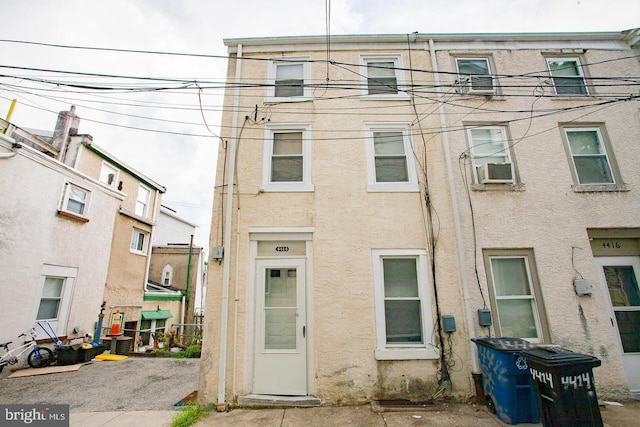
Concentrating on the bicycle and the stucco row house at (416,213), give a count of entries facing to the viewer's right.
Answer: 1

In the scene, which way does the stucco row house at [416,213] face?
toward the camera

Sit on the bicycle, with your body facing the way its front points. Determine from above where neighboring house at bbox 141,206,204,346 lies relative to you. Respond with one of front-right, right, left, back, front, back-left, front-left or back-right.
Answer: front-left

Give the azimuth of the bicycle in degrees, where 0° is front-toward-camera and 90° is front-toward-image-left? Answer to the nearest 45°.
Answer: approximately 270°

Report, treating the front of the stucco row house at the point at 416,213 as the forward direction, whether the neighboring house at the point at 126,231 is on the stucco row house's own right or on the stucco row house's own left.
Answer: on the stucco row house's own right

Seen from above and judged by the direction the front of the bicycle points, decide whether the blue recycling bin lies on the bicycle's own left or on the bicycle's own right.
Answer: on the bicycle's own right
